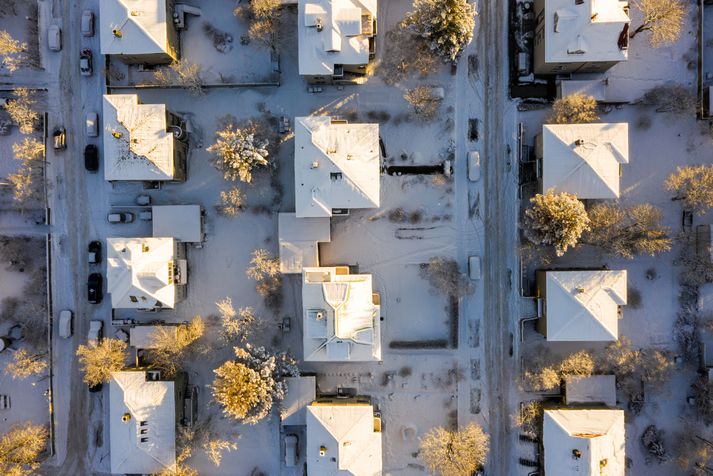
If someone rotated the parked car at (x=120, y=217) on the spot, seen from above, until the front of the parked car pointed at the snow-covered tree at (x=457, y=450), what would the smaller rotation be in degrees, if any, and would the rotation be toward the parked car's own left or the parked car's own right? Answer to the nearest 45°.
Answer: approximately 45° to the parked car's own right

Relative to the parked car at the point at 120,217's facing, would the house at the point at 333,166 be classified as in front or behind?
in front

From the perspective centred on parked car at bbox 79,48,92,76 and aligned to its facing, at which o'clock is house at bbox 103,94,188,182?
The house is roughly at 5 o'clock from the parked car.

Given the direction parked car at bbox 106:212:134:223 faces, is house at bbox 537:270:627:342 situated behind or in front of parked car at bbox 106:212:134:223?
in front

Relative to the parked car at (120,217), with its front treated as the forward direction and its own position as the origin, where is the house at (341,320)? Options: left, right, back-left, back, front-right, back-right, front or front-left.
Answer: front-right

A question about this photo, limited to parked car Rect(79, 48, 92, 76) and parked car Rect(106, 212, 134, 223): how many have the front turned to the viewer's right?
1

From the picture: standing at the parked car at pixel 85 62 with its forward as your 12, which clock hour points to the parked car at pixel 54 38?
the parked car at pixel 54 38 is roughly at 10 o'clock from the parked car at pixel 85 62.

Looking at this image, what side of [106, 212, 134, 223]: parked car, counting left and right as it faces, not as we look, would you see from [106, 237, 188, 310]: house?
right

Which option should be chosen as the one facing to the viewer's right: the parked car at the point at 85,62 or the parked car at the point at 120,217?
the parked car at the point at 120,217

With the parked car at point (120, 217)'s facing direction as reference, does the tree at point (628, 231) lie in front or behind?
in front

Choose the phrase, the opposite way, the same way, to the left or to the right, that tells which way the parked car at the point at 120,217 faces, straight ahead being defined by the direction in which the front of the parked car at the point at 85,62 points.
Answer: to the right

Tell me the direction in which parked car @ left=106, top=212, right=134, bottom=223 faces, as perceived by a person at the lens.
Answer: facing to the right of the viewer
